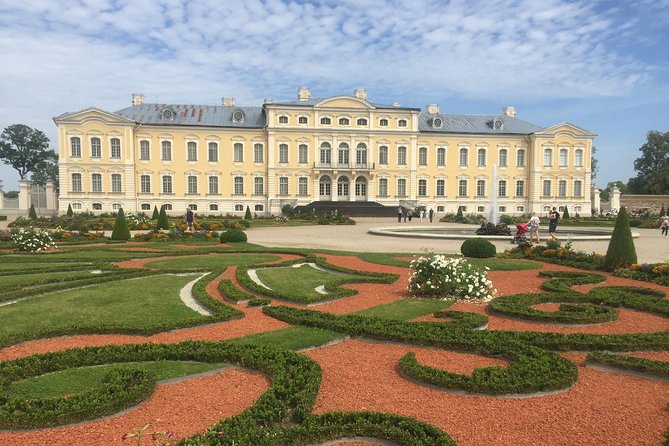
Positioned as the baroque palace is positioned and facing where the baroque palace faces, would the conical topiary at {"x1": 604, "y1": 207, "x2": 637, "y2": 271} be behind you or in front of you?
in front

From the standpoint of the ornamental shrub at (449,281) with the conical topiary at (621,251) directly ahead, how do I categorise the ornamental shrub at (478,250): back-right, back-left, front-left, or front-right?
front-left

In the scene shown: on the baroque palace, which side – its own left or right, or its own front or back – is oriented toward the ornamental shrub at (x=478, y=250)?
front

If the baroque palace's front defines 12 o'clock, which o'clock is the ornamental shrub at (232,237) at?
The ornamental shrub is roughly at 12 o'clock from the baroque palace.

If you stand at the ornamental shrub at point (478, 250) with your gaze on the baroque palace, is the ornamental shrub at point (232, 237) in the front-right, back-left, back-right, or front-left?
front-left

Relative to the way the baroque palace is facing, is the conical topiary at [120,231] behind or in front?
in front

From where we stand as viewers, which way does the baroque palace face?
facing the viewer

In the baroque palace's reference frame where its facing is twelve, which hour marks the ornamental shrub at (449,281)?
The ornamental shrub is roughly at 12 o'clock from the baroque palace.

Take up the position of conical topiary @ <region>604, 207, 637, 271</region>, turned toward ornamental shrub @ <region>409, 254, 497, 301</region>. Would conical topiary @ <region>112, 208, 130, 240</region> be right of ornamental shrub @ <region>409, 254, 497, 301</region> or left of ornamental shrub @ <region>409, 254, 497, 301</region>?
right
